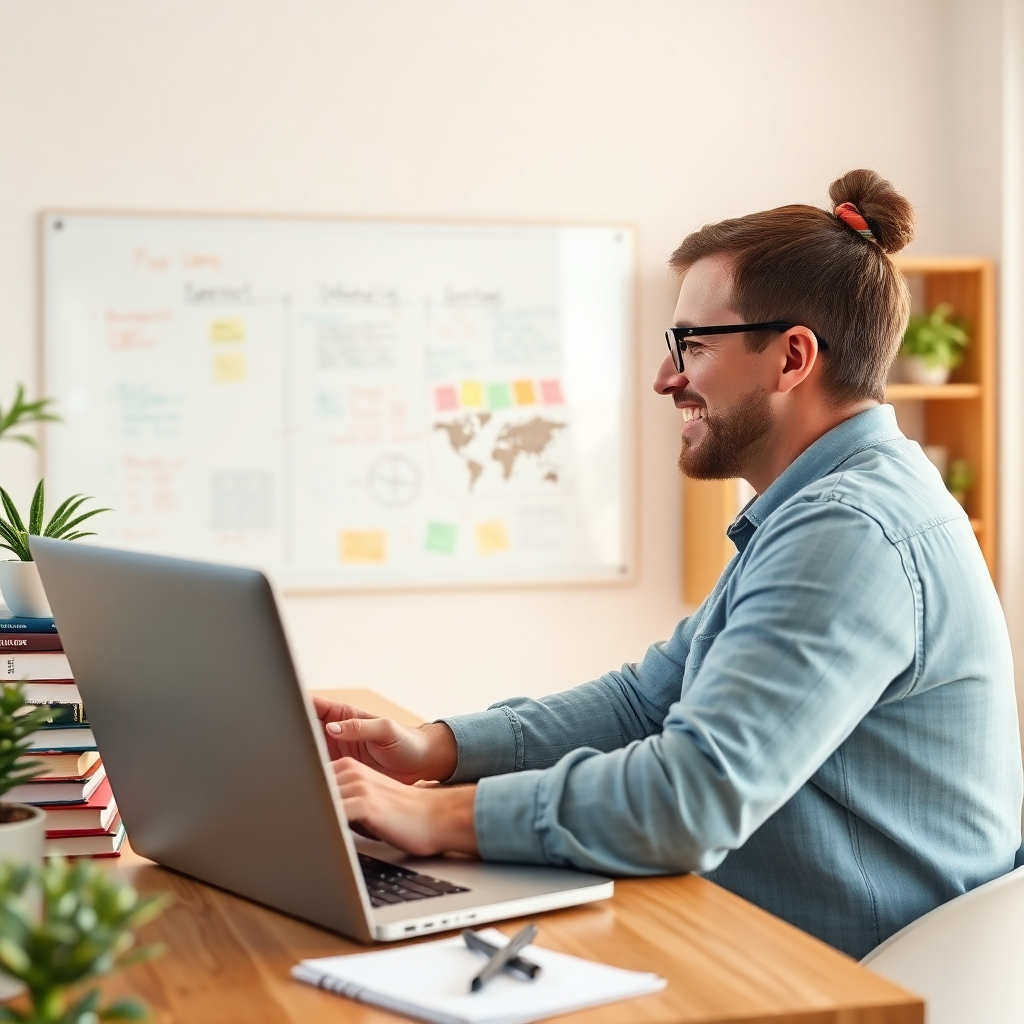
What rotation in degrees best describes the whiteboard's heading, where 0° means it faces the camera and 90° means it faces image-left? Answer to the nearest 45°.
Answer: approximately 0°

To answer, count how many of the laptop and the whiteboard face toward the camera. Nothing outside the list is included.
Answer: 1

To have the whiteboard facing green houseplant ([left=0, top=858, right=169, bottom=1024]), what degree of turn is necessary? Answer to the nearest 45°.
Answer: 0° — it already faces it

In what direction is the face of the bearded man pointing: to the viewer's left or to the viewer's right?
to the viewer's left

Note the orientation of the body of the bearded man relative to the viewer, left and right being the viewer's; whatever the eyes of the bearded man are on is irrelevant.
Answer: facing to the left of the viewer

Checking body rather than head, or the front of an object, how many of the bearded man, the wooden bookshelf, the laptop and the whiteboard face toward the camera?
2

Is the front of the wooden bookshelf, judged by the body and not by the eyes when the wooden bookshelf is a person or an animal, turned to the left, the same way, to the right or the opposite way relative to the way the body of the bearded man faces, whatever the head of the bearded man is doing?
to the left

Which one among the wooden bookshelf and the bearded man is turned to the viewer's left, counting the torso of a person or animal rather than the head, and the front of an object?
the bearded man
